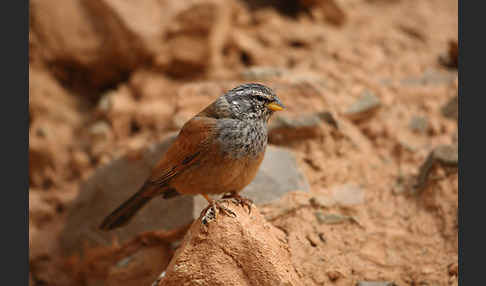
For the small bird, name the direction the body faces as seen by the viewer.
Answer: to the viewer's right

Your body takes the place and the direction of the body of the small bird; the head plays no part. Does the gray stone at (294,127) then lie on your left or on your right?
on your left
